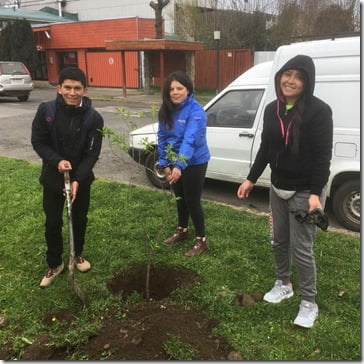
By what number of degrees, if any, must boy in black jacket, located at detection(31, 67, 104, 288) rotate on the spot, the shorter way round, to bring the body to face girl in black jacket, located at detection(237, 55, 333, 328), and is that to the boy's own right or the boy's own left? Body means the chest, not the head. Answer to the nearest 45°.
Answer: approximately 45° to the boy's own left

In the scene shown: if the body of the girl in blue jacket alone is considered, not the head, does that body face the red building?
no

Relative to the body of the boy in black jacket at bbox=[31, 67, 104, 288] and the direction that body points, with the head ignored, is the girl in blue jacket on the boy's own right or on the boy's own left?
on the boy's own left

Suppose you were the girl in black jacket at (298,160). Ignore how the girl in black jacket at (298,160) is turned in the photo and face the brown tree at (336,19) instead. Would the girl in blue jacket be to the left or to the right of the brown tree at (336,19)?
left

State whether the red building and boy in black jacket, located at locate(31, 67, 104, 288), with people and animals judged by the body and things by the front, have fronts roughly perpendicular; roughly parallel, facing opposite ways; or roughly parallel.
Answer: roughly parallel

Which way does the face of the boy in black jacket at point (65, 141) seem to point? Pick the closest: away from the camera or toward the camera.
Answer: toward the camera

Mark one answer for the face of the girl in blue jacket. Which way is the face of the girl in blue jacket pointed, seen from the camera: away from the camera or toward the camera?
toward the camera

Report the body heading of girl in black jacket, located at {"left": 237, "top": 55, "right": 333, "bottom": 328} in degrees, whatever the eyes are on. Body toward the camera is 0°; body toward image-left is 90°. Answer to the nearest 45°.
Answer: approximately 45°

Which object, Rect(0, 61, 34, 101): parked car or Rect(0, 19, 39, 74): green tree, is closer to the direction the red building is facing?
the parked car

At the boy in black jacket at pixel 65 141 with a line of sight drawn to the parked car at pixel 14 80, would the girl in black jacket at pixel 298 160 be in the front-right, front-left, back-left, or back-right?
back-right

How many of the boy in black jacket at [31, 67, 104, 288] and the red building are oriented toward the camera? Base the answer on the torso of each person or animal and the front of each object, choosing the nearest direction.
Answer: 2

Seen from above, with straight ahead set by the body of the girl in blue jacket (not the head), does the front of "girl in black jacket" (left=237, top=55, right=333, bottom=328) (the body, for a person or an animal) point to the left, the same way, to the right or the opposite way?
the same way

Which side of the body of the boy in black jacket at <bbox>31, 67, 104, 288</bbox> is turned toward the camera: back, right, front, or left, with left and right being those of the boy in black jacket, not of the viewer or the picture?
front

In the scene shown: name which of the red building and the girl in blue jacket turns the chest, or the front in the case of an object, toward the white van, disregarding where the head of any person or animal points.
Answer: the red building

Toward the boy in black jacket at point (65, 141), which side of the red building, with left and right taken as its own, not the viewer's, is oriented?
front

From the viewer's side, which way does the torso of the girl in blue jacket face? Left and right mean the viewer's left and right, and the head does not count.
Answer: facing the viewer and to the left of the viewer

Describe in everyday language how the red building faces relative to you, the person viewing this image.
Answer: facing the viewer
